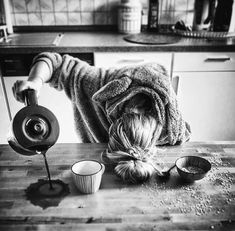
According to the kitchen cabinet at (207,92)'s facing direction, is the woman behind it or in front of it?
in front

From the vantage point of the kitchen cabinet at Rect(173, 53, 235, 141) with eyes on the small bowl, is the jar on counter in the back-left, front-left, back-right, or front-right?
back-right

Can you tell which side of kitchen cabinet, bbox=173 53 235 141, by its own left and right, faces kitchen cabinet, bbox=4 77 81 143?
right

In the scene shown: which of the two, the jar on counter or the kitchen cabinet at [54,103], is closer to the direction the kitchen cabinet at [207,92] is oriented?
the kitchen cabinet

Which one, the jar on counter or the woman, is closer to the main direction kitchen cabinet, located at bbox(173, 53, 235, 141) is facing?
the woman

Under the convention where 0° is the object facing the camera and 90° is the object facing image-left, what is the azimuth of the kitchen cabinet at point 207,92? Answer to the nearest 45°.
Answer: approximately 0°

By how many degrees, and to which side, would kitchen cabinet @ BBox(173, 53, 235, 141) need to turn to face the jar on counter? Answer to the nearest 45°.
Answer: approximately 90° to its right

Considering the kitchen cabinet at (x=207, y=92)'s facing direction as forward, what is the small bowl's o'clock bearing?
The small bowl is roughly at 12 o'clock from the kitchen cabinet.
